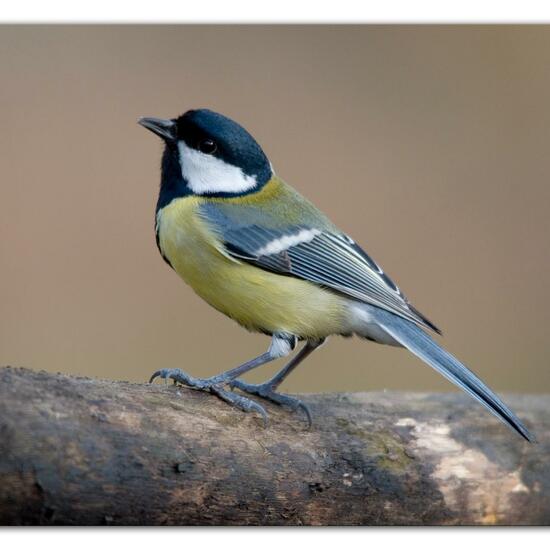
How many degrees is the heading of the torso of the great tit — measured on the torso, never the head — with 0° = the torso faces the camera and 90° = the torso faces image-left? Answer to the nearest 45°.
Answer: approximately 90°
